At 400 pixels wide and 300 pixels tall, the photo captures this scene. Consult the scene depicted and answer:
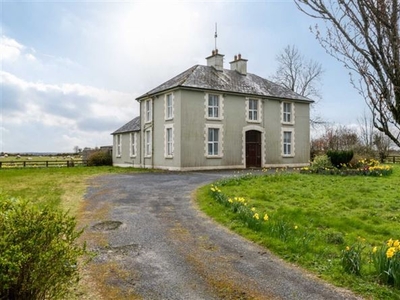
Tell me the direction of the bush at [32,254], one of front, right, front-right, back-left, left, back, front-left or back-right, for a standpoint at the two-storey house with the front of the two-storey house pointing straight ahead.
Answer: front-right

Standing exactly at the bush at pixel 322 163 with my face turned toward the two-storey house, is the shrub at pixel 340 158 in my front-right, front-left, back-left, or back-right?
back-right

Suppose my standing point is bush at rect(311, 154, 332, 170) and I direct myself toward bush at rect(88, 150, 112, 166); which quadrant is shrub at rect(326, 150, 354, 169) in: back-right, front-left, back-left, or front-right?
back-right

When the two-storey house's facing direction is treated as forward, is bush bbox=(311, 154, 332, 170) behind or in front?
in front

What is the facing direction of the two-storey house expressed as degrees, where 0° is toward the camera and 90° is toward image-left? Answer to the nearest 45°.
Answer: approximately 315°
